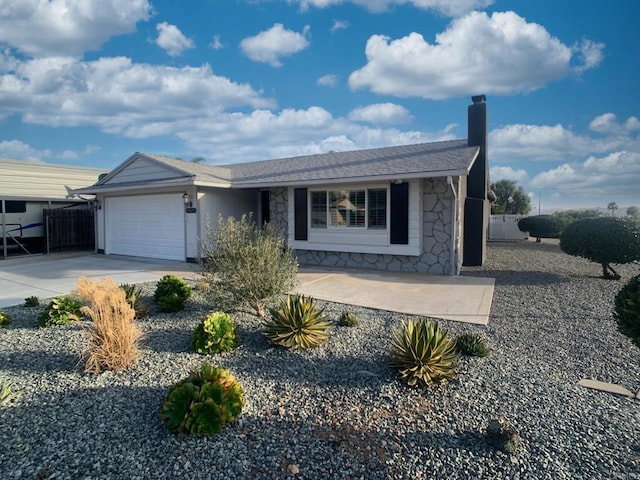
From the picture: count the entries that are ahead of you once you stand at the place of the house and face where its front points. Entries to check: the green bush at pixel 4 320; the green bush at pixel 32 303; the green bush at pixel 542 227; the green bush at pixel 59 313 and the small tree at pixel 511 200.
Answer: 3

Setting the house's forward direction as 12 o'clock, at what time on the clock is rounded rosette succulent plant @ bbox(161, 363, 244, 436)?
The rounded rosette succulent plant is roughly at 11 o'clock from the house.

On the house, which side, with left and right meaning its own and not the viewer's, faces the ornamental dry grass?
front

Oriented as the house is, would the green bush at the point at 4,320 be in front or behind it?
in front

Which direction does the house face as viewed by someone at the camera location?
facing the viewer and to the left of the viewer

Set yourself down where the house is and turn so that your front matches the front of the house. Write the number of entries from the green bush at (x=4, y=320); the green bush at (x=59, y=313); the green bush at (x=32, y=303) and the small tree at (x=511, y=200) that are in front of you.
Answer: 3

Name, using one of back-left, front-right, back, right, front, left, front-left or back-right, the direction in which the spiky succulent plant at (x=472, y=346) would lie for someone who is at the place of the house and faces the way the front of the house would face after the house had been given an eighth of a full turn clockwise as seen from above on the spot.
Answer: left

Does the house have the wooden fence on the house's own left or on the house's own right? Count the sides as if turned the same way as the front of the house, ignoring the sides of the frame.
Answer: on the house's own right

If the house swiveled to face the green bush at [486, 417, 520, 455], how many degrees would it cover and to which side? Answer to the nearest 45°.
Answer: approximately 45° to its left

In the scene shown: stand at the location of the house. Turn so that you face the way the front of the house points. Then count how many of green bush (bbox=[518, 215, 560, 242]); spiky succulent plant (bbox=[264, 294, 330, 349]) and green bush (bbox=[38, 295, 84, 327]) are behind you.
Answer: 1

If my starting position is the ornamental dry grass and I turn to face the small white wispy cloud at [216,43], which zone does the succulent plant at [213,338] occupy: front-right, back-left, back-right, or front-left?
front-right
